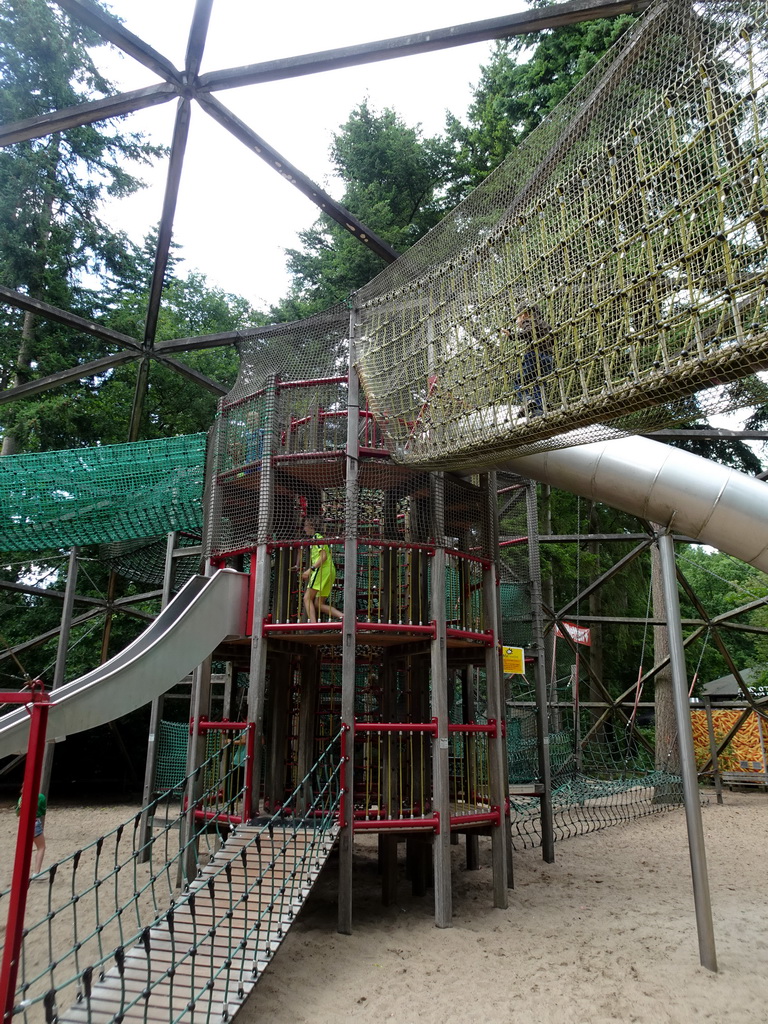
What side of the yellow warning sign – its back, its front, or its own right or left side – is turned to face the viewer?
front

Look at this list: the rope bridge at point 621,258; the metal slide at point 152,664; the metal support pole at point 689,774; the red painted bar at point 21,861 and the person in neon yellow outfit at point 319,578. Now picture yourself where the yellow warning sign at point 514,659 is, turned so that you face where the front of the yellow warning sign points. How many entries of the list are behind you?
0

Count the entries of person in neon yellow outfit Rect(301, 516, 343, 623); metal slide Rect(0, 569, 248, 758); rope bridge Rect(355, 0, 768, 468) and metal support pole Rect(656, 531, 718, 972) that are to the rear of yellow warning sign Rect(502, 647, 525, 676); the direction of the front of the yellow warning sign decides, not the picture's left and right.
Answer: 0

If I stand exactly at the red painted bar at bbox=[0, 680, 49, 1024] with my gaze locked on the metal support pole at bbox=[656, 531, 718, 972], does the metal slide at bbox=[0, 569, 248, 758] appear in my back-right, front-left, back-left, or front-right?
front-left

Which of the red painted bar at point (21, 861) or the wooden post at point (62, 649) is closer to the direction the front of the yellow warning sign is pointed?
the red painted bar

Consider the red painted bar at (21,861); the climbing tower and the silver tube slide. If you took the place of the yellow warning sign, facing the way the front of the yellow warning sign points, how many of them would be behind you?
0

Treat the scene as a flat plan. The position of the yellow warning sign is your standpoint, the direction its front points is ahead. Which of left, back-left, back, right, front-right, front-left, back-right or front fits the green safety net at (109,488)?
right

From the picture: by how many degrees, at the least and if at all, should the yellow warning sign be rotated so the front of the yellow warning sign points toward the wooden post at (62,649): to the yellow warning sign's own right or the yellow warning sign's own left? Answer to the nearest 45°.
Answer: approximately 90° to the yellow warning sign's own right

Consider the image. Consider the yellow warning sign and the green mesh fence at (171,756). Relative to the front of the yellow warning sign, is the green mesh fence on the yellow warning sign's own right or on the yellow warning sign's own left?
on the yellow warning sign's own right

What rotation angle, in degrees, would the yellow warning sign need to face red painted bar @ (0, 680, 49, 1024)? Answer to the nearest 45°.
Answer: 0° — it already faces it

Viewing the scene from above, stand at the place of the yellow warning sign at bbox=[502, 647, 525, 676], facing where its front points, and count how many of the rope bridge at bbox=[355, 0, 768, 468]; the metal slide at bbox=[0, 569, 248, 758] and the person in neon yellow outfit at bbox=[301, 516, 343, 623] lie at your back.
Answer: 0

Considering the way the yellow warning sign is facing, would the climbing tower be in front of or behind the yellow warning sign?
in front

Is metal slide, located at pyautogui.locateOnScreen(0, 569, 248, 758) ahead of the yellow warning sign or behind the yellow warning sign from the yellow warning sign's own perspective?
ahead
